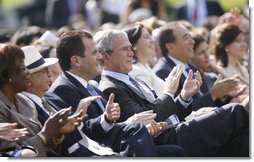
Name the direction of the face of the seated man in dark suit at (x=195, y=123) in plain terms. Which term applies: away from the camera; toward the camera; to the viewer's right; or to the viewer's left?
to the viewer's right

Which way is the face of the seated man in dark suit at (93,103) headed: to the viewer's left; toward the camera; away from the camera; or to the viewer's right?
to the viewer's right

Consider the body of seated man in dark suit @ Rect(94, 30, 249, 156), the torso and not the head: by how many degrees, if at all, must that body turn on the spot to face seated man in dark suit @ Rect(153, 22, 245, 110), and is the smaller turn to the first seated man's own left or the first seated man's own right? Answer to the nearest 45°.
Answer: approximately 90° to the first seated man's own left

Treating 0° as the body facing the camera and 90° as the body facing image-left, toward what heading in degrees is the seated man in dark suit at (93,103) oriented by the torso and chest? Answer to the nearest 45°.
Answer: approximately 270°

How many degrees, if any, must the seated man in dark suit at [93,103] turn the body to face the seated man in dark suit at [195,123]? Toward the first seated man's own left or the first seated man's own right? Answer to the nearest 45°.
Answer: approximately 90° to the first seated man's own left

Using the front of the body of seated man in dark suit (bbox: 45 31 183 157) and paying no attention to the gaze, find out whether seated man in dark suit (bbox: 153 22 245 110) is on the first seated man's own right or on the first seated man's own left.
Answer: on the first seated man's own left

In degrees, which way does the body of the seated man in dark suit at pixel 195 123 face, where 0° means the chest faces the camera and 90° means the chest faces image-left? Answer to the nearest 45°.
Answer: approximately 270°

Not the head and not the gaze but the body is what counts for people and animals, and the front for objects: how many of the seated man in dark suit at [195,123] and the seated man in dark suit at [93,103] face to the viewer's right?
2
